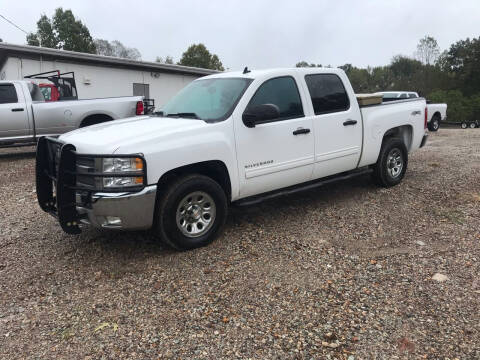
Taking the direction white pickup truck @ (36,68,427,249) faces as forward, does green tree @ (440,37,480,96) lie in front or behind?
behind

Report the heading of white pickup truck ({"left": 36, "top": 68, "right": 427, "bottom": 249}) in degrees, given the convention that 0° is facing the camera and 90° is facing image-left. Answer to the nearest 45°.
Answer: approximately 45°

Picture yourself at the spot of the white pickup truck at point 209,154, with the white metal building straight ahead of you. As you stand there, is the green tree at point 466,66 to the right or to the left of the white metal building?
right

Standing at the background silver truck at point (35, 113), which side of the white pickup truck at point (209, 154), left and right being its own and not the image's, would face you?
right

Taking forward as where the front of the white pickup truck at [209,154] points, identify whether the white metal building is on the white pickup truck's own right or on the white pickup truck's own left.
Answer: on the white pickup truck's own right
